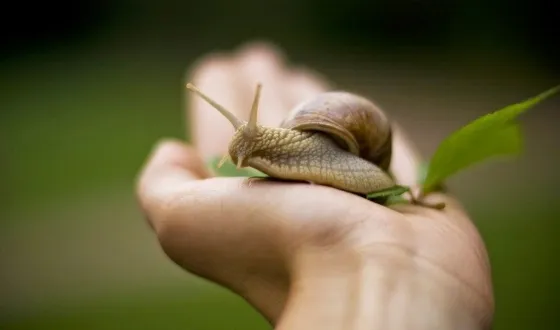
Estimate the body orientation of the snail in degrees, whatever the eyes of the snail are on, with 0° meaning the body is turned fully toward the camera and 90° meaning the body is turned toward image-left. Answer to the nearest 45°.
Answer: approximately 90°
